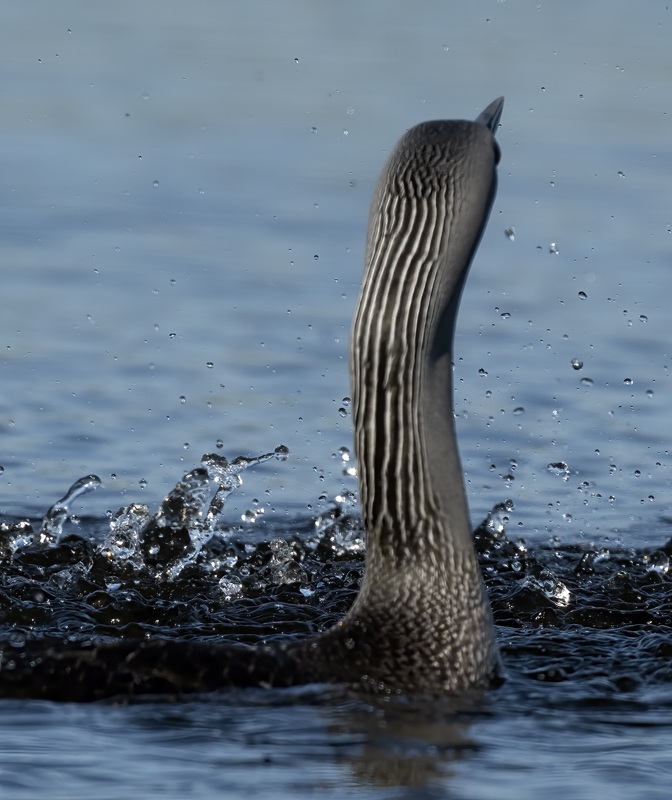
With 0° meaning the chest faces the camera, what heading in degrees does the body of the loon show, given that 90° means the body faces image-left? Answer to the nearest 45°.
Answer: approximately 225°

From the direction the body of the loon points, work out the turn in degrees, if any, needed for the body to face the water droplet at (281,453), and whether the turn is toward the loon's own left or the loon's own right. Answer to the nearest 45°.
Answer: approximately 135° to the loon's own left

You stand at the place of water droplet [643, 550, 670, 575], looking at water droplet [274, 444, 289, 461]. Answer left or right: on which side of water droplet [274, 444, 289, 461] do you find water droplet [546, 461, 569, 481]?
right

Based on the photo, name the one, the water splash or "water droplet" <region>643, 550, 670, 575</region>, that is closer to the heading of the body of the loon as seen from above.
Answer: the water droplet

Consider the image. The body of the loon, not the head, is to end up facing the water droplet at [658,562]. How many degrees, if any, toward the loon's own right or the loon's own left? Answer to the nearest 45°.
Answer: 0° — it already faces it
